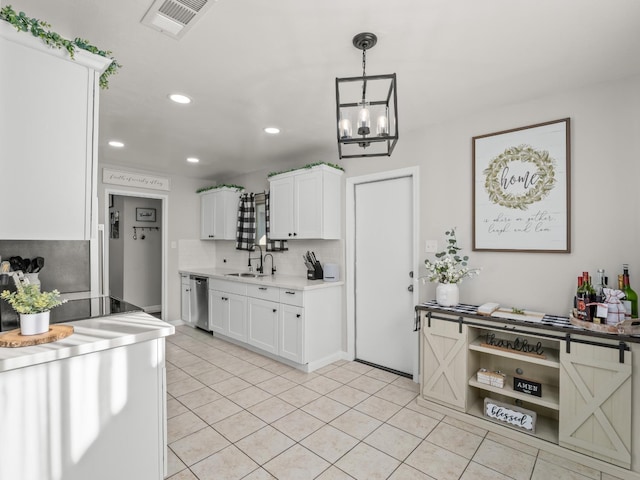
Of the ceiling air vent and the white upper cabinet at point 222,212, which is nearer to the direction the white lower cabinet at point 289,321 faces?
the ceiling air vent

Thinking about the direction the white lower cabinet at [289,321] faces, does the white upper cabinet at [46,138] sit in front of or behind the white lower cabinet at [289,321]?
in front

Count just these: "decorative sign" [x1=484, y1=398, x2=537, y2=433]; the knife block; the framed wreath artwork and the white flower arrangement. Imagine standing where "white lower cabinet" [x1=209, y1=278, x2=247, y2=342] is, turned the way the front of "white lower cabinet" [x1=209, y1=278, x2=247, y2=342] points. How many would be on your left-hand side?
4

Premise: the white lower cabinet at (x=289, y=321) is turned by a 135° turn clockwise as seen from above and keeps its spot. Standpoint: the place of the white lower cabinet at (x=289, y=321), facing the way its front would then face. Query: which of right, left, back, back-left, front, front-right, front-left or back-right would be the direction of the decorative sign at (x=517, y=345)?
back-right

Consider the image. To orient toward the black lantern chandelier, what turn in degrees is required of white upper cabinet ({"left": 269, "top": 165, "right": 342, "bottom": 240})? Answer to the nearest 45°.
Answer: approximately 45° to its left

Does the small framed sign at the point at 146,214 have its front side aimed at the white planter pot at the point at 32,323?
yes

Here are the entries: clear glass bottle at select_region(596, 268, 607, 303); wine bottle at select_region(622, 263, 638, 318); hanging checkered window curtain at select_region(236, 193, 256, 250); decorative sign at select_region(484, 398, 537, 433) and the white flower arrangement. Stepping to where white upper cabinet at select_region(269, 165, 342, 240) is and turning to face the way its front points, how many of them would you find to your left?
4

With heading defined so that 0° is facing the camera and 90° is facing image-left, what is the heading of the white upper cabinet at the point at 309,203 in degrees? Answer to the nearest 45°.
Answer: approximately 45°

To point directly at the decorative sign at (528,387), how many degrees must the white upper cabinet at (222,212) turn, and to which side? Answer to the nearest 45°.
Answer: approximately 90° to its left

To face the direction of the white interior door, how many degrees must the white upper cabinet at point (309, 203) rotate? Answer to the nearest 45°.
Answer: approximately 135° to its left
